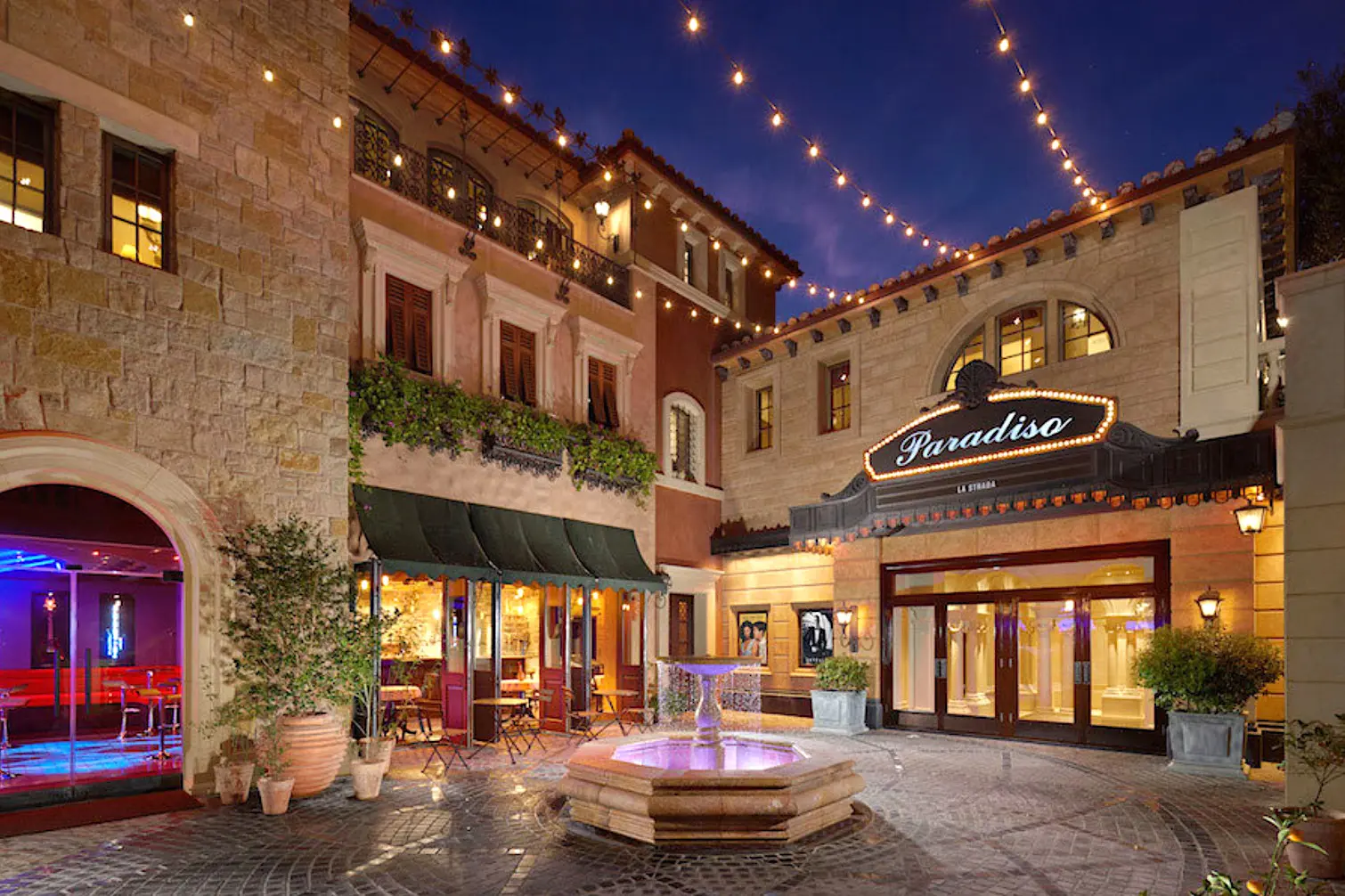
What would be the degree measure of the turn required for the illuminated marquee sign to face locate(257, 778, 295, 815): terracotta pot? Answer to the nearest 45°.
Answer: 0° — it already faces it

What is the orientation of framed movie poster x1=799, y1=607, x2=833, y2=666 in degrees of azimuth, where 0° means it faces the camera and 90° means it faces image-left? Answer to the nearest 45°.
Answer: approximately 45°

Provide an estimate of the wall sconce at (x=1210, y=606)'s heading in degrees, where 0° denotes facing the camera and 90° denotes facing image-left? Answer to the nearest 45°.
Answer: approximately 45°

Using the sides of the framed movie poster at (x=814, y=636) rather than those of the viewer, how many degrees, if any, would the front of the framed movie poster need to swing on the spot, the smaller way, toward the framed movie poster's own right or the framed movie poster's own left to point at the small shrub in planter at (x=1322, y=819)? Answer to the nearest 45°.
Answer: approximately 45° to the framed movie poster's own left

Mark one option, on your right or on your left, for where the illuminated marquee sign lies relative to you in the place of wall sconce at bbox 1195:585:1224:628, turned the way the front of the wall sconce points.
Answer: on your right
